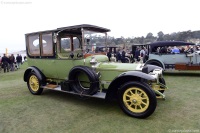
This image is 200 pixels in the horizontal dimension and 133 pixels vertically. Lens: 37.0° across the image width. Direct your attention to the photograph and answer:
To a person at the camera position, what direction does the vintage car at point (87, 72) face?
facing the viewer and to the right of the viewer

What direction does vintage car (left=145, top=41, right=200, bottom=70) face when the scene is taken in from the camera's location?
facing to the right of the viewer

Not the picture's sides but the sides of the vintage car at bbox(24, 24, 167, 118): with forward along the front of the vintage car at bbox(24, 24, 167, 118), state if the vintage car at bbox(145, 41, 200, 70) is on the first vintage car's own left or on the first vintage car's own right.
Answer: on the first vintage car's own left

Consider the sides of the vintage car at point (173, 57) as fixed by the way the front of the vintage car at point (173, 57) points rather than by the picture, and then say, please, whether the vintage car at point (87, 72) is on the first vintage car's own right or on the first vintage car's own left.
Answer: on the first vintage car's own right

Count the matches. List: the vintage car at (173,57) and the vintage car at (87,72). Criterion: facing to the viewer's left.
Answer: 0
